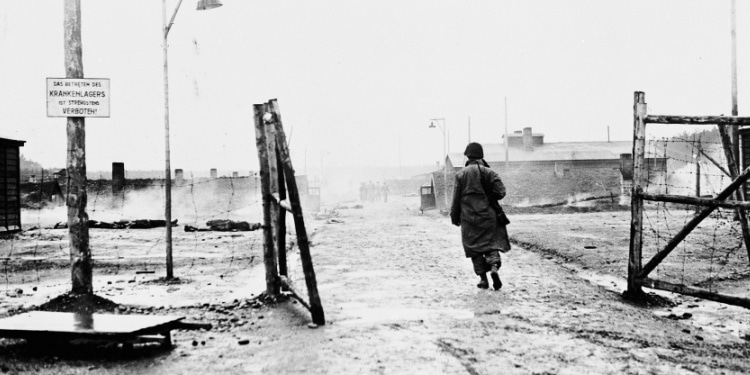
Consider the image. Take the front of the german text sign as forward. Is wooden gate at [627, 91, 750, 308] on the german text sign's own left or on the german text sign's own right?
on the german text sign's own left

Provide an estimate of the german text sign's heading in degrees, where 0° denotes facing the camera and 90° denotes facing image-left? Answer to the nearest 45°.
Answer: approximately 0°

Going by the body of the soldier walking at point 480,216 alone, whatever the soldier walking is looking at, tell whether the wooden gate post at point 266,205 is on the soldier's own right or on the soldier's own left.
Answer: on the soldier's own left

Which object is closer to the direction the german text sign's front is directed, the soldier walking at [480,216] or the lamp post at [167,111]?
the soldier walking

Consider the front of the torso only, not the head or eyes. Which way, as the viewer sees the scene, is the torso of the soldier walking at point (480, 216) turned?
away from the camera

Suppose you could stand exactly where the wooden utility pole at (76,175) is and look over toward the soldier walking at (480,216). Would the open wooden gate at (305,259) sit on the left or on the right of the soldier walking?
right

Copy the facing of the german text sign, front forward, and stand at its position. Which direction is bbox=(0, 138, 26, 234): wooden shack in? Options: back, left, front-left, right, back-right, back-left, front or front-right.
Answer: back

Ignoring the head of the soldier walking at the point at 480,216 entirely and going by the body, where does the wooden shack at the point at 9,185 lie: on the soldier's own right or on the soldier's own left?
on the soldier's own left

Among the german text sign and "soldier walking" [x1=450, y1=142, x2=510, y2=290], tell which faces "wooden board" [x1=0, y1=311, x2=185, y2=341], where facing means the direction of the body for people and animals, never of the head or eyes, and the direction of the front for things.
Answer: the german text sign

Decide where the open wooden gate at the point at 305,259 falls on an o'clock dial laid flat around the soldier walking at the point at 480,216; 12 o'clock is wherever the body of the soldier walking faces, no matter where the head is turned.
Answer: The open wooden gate is roughly at 7 o'clock from the soldier walking.

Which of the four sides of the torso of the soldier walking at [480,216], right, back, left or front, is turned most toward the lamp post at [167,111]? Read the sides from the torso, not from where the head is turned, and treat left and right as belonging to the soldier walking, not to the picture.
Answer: left

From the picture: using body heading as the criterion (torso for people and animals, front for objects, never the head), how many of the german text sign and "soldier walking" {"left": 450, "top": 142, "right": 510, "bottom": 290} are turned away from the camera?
1
